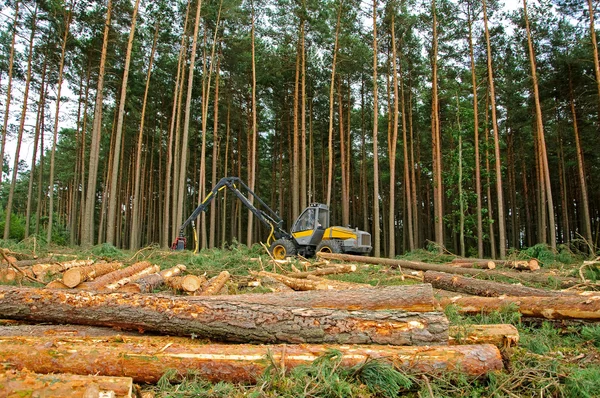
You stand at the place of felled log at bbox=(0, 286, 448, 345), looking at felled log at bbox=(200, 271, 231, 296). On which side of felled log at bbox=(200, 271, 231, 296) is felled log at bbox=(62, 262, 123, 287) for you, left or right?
left

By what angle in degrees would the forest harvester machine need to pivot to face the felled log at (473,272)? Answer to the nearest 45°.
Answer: approximately 135° to its left

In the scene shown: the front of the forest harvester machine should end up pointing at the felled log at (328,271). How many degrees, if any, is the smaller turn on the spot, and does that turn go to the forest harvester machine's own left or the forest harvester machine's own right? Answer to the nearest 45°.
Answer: approximately 90° to the forest harvester machine's own left

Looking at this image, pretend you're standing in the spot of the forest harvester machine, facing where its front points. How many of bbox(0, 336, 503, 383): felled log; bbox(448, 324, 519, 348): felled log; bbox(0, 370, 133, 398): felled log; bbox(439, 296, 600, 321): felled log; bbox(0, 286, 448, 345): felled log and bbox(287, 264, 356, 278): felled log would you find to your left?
6

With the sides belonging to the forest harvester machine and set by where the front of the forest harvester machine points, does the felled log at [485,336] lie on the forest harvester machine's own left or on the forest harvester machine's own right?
on the forest harvester machine's own left

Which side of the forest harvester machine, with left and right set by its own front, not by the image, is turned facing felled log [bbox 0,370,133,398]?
left

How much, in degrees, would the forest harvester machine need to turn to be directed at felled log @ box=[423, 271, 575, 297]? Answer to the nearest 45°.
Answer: approximately 90° to its left

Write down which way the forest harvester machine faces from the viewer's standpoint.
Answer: facing to the left of the viewer
